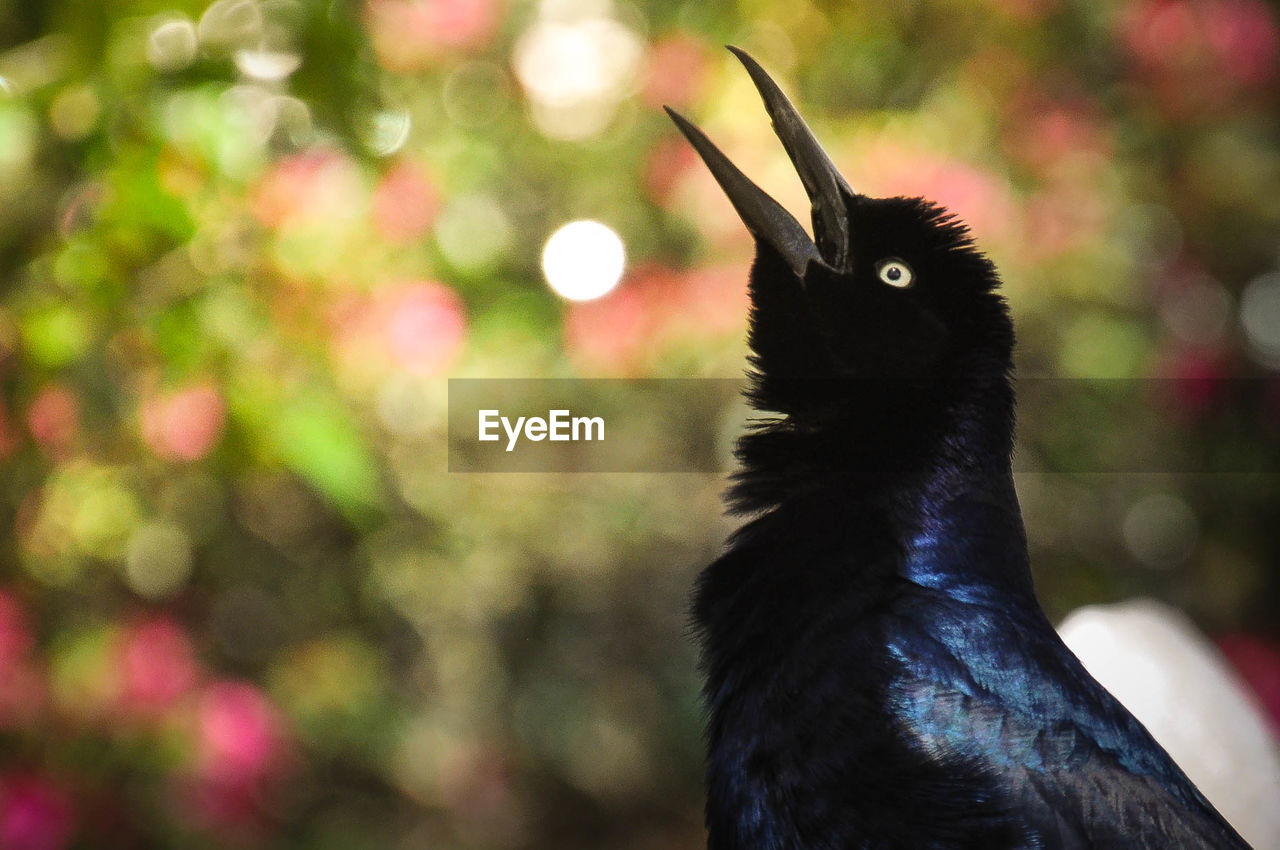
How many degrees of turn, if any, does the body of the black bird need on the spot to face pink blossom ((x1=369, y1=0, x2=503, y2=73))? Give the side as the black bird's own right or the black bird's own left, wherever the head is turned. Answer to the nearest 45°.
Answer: approximately 45° to the black bird's own right

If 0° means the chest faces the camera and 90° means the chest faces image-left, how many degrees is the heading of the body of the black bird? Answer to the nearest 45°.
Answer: approximately 90°

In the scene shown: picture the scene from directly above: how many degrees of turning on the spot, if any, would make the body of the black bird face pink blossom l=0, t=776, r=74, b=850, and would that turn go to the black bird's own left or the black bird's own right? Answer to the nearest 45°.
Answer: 0° — it already faces it

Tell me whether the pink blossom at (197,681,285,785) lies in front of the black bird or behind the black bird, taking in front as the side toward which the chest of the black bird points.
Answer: in front

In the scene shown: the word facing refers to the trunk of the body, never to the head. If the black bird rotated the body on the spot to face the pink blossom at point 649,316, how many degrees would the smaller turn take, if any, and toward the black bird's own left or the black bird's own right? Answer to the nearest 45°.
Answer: approximately 45° to the black bird's own right

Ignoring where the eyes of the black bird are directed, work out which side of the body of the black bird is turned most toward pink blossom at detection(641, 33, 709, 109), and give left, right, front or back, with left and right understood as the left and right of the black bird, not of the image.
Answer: right

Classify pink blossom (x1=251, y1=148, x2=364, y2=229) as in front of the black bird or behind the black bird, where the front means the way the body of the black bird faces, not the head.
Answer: in front
